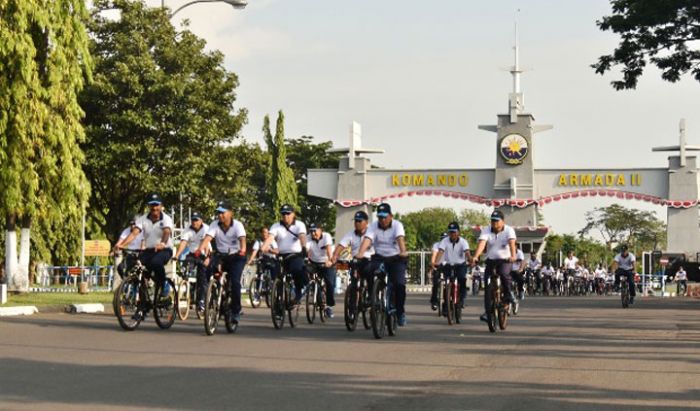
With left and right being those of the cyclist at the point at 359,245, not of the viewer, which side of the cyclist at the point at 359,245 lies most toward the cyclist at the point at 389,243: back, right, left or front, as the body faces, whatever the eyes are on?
left

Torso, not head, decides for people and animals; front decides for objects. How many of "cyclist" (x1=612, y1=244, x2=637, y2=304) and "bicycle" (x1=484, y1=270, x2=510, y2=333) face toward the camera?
2

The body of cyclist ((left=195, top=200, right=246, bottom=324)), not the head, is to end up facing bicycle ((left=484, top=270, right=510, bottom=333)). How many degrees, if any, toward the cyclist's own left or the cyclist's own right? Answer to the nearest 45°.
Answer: approximately 135° to the cyclist's own left

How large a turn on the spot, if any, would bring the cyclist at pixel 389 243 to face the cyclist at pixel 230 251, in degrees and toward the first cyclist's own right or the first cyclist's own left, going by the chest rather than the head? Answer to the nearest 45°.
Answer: approximately 45° to the first cyclist's own right

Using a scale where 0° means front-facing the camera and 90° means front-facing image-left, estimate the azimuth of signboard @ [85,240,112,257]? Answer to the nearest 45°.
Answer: approximately 0°

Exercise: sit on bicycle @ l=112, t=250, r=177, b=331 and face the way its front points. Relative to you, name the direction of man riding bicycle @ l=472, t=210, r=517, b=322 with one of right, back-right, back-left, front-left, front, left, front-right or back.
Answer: back-left

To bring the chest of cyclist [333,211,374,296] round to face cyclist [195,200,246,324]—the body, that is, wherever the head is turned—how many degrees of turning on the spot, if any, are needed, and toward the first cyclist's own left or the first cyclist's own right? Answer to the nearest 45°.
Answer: approximately 45° to the first cyclist's own right

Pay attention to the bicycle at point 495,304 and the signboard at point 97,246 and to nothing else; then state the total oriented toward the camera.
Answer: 2

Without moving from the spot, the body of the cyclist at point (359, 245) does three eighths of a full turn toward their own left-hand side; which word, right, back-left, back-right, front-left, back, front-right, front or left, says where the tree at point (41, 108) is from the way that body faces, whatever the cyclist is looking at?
back-left

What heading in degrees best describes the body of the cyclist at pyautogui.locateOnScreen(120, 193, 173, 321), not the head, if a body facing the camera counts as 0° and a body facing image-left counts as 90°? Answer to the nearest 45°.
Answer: approximately 45°

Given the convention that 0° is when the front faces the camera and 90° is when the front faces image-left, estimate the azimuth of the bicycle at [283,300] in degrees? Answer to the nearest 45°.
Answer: approximately 45°

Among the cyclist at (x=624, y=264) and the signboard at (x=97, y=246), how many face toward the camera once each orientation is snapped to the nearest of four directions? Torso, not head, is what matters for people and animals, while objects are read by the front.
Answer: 2
